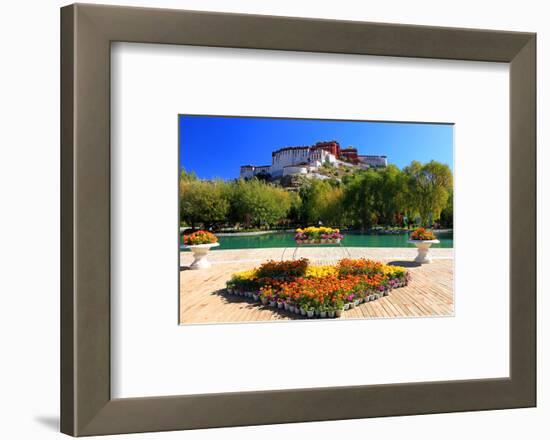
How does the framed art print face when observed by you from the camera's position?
facing the viewer and to the right of the viewer
